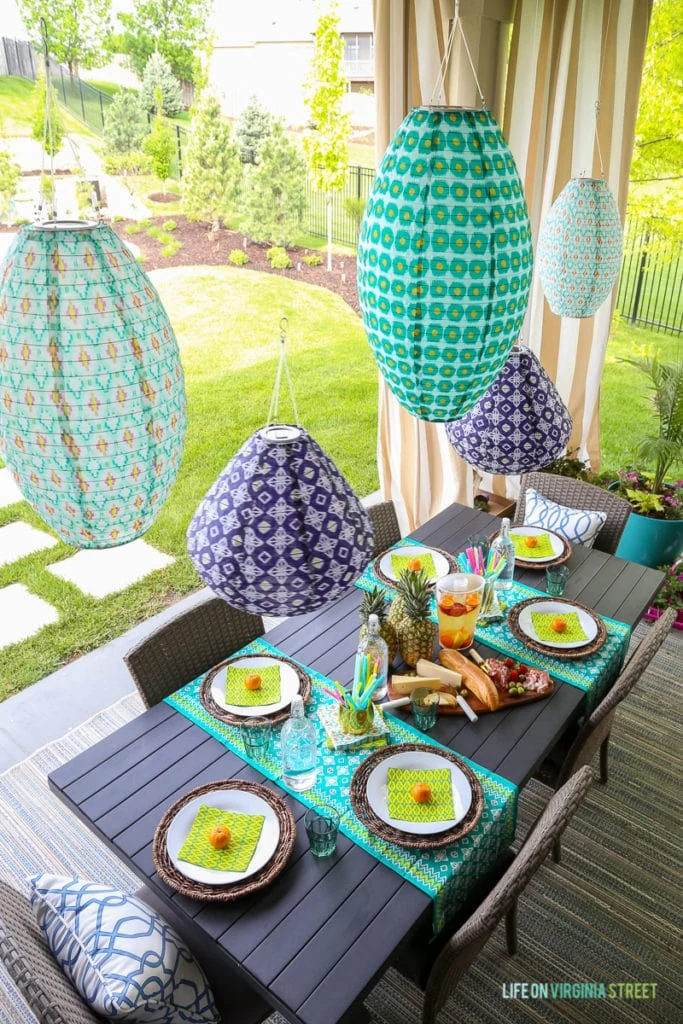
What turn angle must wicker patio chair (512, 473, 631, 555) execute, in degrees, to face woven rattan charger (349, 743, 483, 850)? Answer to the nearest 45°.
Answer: approximately 45° to its left

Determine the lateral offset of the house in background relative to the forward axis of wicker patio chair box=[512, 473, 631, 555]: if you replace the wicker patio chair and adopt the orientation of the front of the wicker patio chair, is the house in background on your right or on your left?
on your right

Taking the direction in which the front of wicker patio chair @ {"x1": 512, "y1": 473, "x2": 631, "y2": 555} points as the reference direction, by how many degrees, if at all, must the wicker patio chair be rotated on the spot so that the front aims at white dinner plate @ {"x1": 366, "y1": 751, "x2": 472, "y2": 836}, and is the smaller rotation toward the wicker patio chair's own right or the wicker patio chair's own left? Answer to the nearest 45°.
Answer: approximately 45° to the wicker patio chair's own left

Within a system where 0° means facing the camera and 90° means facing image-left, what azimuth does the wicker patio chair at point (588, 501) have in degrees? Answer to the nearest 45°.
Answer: approximately 45°

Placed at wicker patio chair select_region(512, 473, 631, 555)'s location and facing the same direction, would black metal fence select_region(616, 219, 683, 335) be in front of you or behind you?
behind

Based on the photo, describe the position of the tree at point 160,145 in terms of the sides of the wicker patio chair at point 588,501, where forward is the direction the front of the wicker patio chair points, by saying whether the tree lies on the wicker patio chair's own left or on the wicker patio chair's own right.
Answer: on the wicker patio chair's own right

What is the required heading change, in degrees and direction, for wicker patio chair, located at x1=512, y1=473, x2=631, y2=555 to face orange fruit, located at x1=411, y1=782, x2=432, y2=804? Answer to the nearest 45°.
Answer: approximately 45° to its left

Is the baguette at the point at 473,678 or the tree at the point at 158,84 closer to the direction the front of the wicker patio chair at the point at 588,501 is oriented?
the baguette
